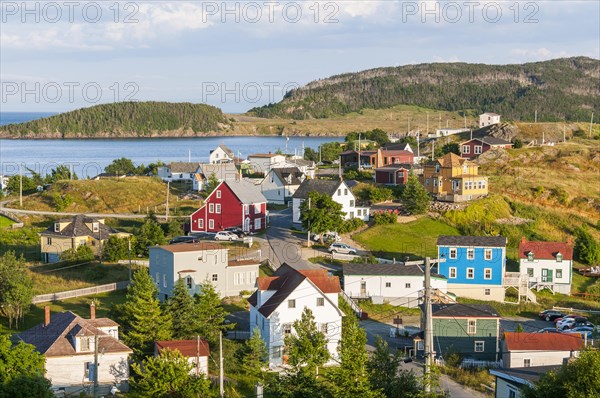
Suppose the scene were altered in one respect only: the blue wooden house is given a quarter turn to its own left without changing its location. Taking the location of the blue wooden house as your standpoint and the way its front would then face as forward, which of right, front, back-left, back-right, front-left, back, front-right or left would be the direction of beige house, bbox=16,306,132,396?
back-right

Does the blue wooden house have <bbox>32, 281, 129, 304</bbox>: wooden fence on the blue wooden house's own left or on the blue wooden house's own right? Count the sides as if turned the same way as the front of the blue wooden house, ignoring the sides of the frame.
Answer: on the blue wooden house's own right

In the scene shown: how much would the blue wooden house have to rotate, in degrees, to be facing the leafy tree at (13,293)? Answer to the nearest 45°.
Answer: approximately 45° to its right

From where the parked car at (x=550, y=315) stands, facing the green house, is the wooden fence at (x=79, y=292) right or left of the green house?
right

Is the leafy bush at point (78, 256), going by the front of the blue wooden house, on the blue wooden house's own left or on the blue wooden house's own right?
on the blue wooden house's own right

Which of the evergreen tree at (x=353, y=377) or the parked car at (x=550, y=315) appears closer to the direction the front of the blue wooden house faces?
the evergreen tree

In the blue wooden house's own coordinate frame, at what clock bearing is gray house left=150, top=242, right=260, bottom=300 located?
The gray house is roughly at 2 o'clock from the blue wooden house.

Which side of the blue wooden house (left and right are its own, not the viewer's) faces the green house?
front

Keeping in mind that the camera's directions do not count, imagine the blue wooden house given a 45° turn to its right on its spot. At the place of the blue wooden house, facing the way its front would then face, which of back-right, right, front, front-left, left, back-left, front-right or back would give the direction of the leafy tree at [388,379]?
front-left

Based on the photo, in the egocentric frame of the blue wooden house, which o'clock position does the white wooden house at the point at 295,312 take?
The white wooden house is roughly at 1 o'clock from the blue wooden house.

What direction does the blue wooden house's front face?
toward the camera

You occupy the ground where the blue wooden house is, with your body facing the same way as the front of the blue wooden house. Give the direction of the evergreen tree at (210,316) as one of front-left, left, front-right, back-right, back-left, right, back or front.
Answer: front-right

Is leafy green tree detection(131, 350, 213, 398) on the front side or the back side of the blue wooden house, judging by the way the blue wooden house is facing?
on the front side
